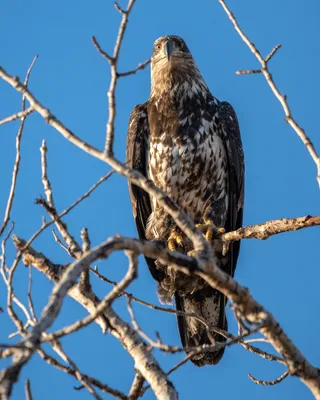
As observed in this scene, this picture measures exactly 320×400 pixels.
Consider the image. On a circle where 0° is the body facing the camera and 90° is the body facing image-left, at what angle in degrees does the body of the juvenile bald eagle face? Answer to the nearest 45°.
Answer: approximately 0°

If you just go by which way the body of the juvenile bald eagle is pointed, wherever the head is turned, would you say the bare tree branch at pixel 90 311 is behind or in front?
in front
